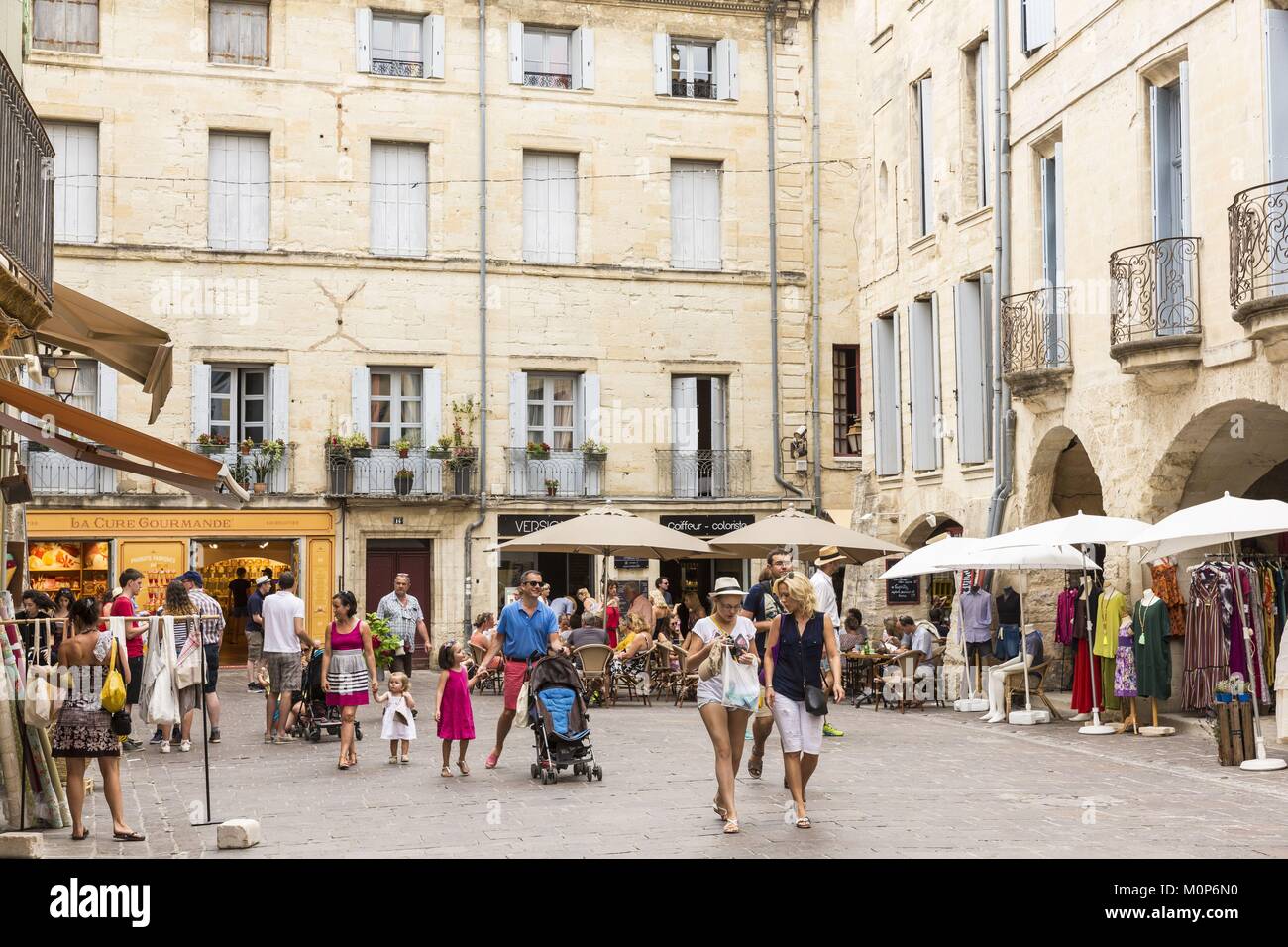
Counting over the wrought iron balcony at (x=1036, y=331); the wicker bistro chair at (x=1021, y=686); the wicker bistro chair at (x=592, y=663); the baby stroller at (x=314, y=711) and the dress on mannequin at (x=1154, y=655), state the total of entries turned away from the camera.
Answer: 1

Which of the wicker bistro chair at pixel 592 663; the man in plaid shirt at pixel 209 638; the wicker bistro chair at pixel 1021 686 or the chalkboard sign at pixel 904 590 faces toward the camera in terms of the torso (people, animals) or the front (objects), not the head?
the chalkboard sign

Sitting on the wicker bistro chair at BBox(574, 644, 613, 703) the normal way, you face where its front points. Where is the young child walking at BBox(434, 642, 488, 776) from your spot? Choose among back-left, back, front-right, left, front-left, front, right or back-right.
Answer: back

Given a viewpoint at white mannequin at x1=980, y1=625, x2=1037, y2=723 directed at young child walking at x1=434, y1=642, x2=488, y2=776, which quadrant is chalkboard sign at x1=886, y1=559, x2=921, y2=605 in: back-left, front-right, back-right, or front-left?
back-right

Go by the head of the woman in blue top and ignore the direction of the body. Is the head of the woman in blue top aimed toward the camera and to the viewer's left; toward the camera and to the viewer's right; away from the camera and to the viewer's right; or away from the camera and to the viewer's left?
toward the camera and to the viewer's left

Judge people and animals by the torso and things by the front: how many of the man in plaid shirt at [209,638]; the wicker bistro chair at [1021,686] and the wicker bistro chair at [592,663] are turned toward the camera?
0

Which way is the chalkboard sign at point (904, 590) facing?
toward the camera

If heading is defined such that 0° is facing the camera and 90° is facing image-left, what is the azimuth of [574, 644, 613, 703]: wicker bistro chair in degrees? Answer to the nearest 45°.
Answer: approximately 180°

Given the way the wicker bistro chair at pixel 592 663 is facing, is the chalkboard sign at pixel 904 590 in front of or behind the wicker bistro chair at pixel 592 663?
in front

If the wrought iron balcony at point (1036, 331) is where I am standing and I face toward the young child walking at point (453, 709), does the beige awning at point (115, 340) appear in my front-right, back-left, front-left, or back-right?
front-right

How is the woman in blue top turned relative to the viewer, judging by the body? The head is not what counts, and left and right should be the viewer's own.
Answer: facing the viewer

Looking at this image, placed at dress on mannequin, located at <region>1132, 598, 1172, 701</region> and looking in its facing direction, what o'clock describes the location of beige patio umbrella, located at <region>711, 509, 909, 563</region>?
The beige patio umbrella is roughly at 3 o'clock from the dress on mannequin.

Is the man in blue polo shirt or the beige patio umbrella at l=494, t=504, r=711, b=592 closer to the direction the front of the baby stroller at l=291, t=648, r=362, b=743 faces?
the man in blue polo shirt

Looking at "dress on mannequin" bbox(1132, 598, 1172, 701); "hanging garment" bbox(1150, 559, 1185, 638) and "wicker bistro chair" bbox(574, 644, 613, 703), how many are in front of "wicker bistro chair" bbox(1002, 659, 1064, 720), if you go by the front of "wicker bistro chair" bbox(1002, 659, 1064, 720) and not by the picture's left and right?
1

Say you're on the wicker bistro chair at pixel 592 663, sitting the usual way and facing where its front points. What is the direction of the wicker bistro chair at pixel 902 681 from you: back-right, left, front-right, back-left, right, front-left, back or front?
right

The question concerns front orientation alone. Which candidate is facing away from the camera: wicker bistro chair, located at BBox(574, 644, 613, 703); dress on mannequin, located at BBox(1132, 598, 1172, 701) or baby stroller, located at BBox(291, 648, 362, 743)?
the wicker bistro chair
